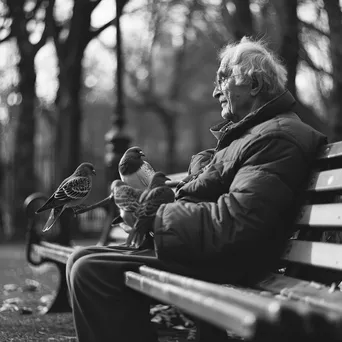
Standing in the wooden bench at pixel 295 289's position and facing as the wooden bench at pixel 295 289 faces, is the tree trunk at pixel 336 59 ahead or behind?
behind

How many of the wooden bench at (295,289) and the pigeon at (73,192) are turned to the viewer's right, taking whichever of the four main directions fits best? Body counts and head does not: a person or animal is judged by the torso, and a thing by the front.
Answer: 1

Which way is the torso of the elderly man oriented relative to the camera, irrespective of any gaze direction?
to the viewer's left

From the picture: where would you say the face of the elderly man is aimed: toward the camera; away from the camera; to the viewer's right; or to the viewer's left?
to the viewer's left

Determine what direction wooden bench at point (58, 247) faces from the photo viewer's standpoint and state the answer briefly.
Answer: facing the viewer and to the left of the viewer

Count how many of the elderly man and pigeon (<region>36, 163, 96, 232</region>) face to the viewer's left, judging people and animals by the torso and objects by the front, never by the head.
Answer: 1

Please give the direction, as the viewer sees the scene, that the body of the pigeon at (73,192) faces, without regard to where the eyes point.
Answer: to the viewer's right

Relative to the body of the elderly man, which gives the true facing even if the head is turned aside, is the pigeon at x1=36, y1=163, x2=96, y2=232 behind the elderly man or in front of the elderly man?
in front

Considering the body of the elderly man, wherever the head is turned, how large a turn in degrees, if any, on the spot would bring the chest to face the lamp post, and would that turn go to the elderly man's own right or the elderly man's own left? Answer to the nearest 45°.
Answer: approximately 90° to the elderly man's own right
